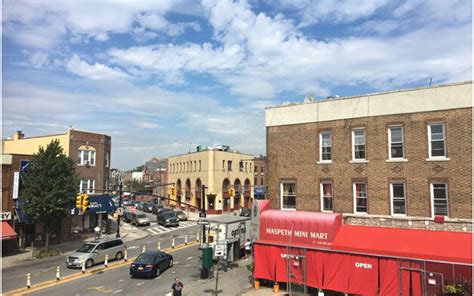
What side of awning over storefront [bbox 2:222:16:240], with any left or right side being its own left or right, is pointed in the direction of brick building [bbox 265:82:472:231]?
front

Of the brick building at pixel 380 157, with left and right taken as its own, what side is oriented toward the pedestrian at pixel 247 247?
right

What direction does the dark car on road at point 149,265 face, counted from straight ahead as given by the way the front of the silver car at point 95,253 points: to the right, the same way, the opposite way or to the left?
the opposite way

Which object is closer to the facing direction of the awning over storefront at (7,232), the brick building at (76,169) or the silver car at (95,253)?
the silver car
